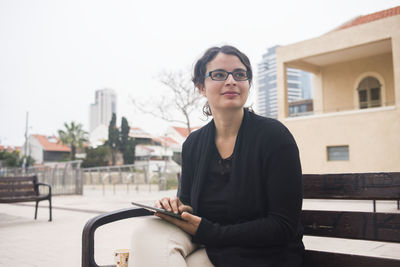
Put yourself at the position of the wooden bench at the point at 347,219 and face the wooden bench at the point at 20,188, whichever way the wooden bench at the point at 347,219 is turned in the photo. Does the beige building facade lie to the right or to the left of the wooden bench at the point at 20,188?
right

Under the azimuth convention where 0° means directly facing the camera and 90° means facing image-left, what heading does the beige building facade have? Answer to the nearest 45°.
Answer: approximately 45°

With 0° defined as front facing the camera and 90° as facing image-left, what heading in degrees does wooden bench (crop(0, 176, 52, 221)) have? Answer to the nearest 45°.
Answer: approximately 315°

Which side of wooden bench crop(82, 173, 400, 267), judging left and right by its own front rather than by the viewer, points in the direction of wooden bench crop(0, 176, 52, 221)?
right

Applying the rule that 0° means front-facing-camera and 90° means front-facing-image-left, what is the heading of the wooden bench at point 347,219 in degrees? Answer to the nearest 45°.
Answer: approximately 45°

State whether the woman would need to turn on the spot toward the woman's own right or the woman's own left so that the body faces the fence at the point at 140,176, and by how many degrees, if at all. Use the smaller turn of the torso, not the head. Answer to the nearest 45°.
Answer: approximately 135° to the woman's own right

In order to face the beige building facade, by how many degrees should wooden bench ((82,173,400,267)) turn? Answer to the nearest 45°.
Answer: approximately 135° to its right

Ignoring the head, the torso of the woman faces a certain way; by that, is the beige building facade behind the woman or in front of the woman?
behind

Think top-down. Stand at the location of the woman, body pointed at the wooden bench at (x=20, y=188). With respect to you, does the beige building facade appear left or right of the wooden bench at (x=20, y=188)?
right
